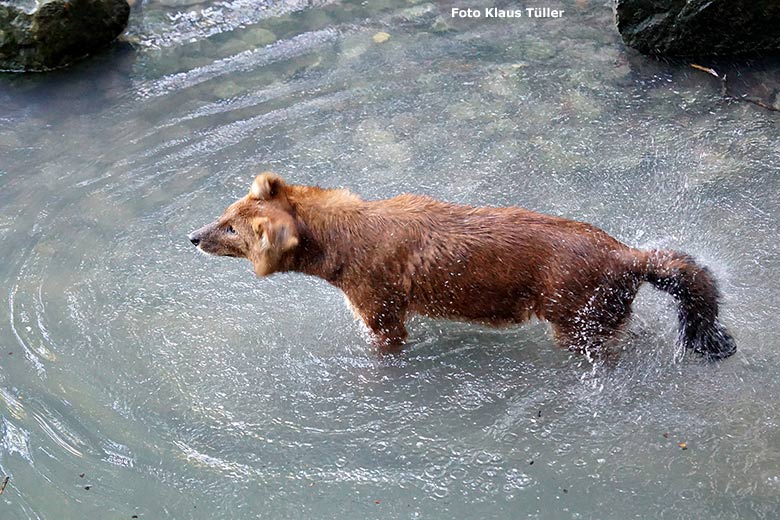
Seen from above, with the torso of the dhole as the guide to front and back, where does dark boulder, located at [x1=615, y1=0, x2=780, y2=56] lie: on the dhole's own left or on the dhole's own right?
on the dhole's own right

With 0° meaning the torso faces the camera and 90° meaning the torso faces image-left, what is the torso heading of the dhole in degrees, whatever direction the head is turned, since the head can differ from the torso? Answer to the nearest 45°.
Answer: approximately 90°
